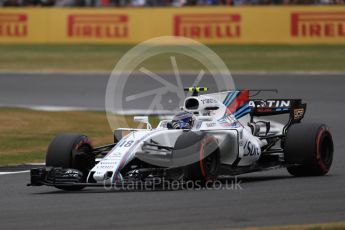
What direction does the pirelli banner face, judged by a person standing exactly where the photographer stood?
facing the viewer

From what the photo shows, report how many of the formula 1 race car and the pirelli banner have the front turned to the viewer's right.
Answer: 0

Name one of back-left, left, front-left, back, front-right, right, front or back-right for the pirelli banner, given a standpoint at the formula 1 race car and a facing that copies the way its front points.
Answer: back-right

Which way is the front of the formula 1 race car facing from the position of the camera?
facing the viewer and to the left of the viewer

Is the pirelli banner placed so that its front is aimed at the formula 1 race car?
yes
